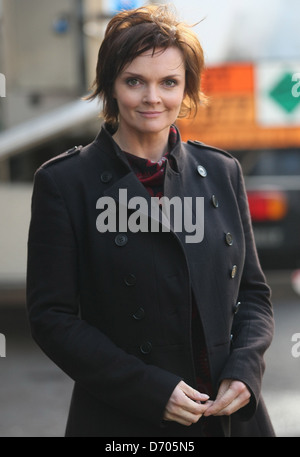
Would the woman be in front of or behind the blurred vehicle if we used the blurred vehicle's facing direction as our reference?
behind

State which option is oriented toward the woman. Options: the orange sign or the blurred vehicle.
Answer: the orange sign

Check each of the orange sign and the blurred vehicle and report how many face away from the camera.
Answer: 1

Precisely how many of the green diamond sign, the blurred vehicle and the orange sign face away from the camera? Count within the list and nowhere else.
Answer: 1

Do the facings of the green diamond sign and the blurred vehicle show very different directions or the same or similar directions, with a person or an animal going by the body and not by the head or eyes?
very different directions

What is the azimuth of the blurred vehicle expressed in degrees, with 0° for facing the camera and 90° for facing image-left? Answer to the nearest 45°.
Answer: approximately 180°

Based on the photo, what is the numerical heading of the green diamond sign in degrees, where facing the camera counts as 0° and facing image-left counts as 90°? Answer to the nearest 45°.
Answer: approximately 0°

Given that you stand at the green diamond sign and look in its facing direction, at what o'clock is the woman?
The woman is roughly at 12 o'clock from the green diamond sign.

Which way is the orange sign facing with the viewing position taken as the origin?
facing the viewer
